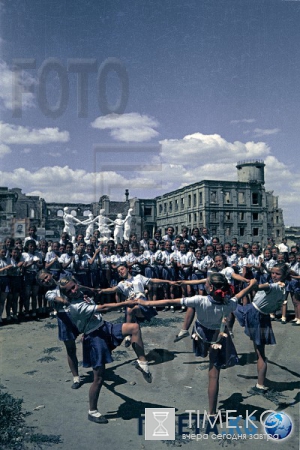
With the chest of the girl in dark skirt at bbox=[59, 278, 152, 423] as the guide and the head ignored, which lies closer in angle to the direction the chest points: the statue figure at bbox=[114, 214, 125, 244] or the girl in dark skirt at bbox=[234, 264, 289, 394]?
the girl in dark skirt

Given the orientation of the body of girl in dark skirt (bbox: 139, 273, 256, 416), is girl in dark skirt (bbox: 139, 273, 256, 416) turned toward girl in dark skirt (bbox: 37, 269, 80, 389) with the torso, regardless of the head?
no

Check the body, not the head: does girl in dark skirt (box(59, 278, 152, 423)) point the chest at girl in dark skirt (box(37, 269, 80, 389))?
no

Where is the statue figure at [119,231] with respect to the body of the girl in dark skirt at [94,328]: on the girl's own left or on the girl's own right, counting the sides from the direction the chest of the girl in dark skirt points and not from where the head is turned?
on the girl's own left

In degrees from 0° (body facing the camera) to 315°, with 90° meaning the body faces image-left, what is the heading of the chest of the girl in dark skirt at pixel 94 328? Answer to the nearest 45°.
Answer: approximately 270°

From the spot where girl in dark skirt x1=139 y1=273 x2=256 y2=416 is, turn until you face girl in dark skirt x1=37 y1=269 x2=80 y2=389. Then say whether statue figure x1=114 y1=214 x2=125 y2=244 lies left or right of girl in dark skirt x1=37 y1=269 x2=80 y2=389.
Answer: right

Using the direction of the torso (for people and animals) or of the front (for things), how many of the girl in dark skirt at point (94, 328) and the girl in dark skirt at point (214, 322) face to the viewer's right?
1

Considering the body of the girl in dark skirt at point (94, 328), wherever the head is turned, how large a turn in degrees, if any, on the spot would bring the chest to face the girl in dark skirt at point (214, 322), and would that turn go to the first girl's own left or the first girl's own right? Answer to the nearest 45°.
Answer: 0° — they already face them
